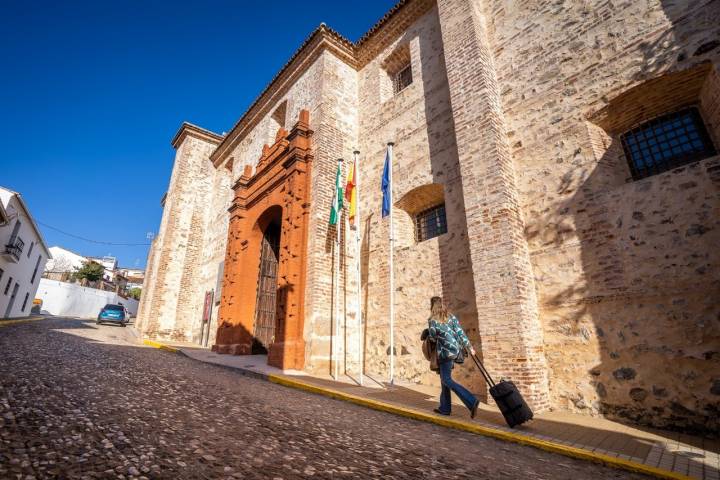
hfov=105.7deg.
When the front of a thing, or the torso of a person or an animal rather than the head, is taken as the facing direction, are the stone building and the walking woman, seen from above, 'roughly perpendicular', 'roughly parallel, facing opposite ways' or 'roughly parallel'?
roughly perpendicular

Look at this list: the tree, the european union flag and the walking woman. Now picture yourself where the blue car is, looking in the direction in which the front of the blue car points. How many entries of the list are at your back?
2

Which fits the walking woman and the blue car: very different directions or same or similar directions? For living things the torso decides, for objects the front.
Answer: same or similar directions

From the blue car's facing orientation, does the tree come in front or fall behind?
in front

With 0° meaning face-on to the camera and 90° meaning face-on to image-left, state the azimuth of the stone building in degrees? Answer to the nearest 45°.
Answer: approximately 45°

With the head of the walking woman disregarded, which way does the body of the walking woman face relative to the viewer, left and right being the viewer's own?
facing away from the viewer and to the left of the viewer

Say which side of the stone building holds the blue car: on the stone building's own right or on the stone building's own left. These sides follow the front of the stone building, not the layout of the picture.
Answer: on the stone building's own right

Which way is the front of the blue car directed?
away from the camera

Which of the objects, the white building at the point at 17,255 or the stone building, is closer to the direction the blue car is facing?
the stone building

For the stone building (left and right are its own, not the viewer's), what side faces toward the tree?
right
